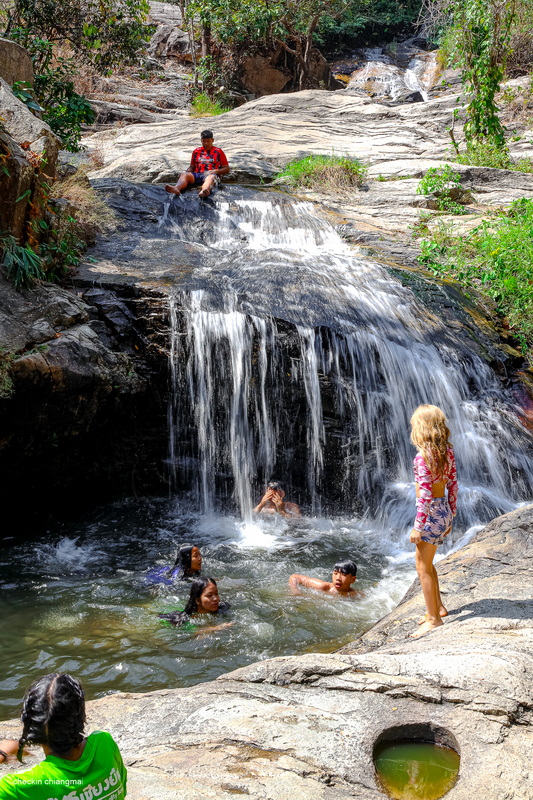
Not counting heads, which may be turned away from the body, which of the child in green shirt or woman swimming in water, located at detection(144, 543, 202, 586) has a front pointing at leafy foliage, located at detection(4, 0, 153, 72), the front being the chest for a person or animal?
the child in green shirt

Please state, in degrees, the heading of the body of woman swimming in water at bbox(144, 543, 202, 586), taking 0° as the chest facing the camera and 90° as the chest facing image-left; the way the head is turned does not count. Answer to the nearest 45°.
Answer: approximately 270°

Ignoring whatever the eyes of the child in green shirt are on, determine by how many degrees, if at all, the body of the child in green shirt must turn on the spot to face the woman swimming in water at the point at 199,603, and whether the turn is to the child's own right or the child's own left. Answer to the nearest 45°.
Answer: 0° — they already face them

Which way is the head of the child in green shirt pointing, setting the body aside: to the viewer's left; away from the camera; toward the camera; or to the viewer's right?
away from the camera

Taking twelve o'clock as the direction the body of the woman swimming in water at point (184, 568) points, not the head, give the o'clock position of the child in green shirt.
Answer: The child in green shirt is roughly at 3 o'clock from the woman swimming in water.

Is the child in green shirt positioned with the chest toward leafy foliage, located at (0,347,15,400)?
yes

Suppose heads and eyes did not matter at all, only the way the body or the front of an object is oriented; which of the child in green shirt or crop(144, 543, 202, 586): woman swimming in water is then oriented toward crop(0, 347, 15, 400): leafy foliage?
the child in green shirt

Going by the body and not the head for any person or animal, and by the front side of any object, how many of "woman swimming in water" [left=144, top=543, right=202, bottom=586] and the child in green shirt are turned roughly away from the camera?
1

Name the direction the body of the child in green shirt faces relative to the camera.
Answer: away from the camera
